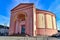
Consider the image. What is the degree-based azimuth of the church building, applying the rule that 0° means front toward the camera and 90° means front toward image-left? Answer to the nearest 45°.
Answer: approximately 45°
